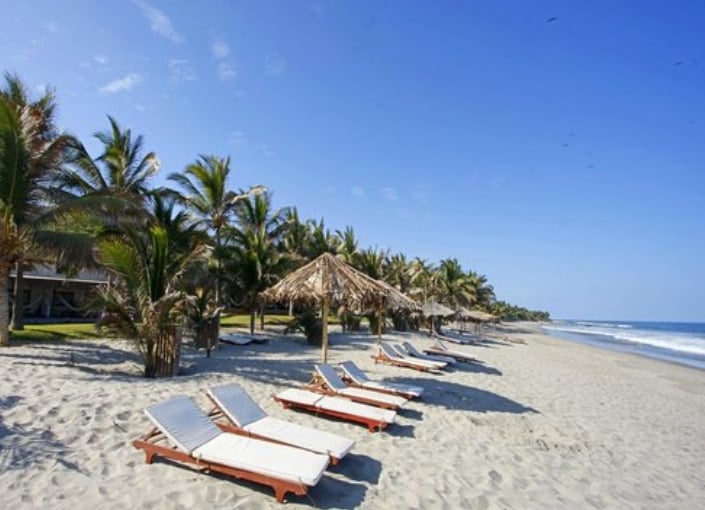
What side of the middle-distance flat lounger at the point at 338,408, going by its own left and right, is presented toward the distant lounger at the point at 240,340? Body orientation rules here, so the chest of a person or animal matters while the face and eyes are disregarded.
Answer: back

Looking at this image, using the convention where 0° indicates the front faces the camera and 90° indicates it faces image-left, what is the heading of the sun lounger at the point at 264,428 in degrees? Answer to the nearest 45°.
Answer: approximately 315°

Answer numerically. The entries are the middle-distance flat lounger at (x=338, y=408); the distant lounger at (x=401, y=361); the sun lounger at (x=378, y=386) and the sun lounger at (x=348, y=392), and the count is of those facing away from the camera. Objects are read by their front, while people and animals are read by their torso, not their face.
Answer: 0

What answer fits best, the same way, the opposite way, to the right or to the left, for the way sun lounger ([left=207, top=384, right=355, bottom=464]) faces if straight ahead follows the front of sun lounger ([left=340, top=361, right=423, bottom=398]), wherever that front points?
the same way

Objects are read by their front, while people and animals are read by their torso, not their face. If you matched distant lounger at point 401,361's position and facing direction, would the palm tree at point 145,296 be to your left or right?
on your right

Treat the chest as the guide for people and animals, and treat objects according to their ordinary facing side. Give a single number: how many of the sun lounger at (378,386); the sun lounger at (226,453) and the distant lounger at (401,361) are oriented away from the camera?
0

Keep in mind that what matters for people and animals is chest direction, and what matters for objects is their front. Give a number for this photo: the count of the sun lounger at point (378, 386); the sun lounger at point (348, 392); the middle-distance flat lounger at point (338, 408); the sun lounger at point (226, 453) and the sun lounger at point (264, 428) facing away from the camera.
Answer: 0

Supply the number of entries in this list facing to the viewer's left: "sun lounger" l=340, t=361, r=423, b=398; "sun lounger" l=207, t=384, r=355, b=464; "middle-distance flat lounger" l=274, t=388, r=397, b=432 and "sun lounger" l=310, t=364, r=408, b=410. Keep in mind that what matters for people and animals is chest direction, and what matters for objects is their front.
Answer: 0

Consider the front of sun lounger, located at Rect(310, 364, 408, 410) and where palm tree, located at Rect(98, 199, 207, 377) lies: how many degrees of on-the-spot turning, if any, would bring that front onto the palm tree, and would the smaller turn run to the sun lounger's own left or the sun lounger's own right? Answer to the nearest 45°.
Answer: approximately 135° to the sun lounger's own right

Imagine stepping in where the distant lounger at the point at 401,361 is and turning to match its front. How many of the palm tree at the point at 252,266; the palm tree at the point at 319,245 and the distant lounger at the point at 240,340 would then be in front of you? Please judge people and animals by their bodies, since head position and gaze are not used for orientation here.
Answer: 0

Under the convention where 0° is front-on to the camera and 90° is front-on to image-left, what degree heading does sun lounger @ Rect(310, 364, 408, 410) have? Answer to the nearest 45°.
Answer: approximately 315°

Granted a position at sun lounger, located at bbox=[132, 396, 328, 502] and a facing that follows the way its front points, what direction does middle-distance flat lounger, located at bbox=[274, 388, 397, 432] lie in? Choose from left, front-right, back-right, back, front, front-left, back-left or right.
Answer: left

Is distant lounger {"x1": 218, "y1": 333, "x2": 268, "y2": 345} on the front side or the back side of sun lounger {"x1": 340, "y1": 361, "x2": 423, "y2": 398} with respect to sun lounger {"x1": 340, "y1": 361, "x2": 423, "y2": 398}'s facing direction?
on the back side

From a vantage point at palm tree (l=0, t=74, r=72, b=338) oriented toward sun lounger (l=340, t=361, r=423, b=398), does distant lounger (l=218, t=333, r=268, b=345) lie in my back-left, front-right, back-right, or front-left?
front-left

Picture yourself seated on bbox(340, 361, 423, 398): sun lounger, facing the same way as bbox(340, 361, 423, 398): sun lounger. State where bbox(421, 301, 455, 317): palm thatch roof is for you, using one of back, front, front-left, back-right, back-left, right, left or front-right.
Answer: back-left

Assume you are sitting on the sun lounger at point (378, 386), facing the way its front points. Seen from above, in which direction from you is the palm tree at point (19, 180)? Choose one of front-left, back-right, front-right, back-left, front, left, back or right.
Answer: back-right

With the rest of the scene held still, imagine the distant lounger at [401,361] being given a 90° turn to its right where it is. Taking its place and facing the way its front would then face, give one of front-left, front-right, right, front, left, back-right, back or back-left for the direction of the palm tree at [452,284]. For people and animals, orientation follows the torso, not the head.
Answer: back-right

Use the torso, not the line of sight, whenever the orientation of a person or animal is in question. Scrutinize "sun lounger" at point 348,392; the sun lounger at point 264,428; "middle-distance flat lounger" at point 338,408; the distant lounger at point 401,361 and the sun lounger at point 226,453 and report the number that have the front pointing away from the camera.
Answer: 0

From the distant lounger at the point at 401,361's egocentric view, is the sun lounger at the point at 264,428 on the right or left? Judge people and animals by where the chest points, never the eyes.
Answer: on its right

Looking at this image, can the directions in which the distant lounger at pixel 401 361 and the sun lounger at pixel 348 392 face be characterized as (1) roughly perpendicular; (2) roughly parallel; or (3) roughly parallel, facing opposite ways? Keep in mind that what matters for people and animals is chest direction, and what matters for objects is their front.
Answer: roughly parallel

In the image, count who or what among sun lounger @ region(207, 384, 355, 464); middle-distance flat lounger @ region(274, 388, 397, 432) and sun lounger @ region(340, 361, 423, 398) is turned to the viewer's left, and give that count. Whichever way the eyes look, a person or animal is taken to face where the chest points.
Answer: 0
